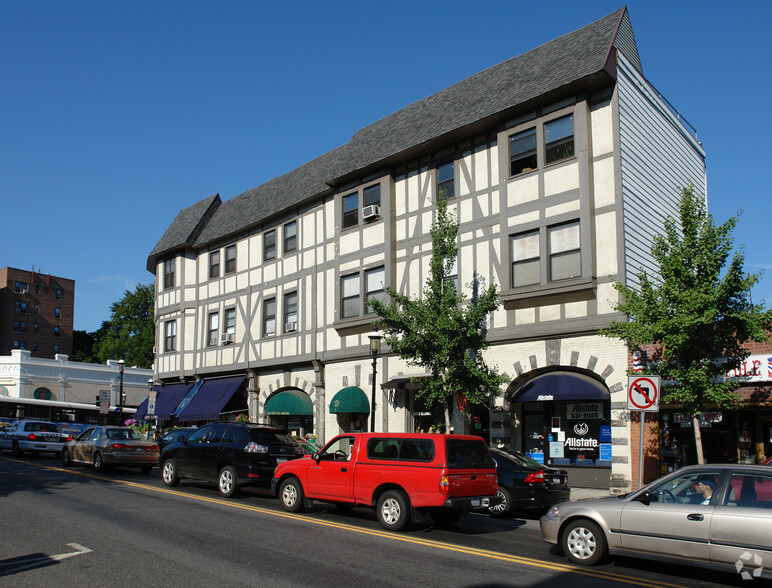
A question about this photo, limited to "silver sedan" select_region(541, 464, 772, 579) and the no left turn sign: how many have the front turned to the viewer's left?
1

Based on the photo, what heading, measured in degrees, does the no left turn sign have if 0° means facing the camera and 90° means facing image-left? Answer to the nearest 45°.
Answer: approximately 0°

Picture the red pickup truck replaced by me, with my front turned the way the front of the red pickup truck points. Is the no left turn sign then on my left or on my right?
on my right

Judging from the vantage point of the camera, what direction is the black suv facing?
facing away from the viewer and to the left of the viewer

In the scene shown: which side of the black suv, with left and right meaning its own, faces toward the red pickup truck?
back

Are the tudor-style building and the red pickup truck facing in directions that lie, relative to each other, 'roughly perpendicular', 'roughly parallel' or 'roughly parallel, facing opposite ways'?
roughly perpendicular

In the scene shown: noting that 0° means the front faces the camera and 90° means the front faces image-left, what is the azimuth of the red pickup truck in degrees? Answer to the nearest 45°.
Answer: approximately 135°

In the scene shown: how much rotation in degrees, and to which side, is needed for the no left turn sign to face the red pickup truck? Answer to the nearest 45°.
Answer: approximately 45° to its right

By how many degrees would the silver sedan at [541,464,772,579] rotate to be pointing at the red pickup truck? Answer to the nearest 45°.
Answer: approximately 45° to its right

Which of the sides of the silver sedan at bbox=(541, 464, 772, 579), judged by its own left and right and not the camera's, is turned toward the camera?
left

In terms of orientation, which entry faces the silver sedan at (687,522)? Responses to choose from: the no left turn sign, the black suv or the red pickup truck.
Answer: the no left turn sign

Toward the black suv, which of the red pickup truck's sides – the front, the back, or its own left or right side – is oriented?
front
